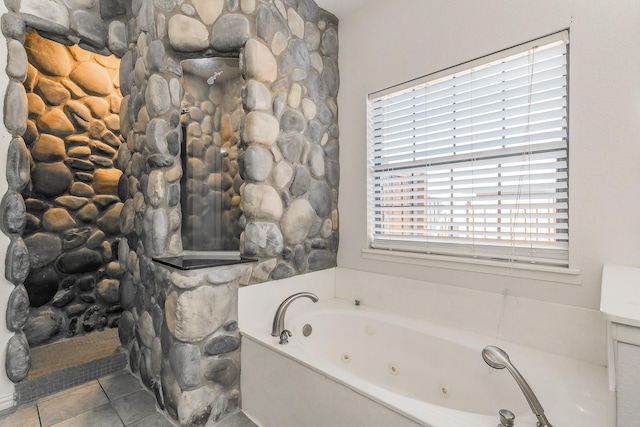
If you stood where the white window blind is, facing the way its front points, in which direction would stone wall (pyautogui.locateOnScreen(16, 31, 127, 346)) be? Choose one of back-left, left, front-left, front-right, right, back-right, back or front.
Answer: front-right

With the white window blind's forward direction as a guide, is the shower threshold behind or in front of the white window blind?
in front

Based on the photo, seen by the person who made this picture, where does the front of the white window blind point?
facing the viewer and to the left of the viewer

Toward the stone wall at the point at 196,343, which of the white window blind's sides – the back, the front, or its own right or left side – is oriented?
front

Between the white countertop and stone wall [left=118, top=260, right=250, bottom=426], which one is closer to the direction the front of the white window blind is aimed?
the stone wall
